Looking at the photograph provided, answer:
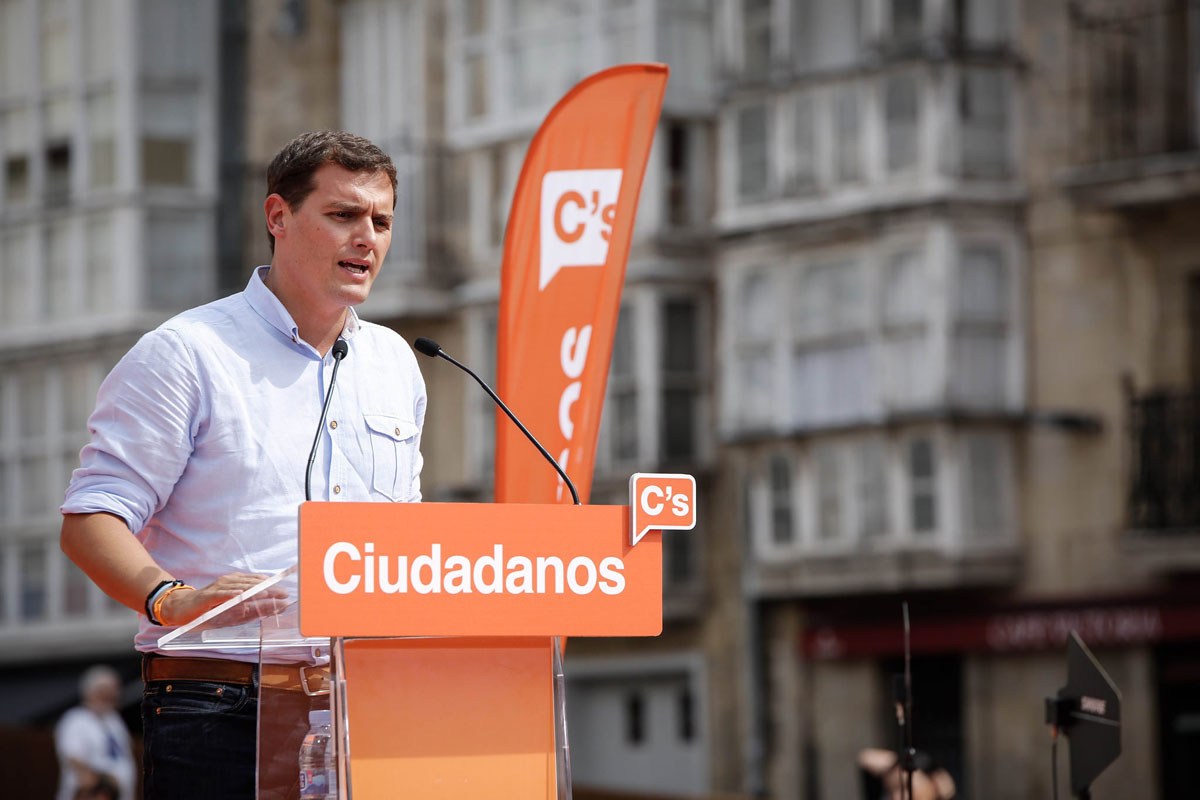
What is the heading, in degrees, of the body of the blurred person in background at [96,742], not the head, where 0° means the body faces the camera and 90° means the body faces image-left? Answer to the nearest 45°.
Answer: approximately 315°

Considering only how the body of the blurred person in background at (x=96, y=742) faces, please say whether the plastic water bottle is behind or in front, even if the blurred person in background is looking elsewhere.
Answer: in front

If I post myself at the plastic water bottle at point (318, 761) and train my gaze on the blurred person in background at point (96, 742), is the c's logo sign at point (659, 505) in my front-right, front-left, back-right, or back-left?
back-right

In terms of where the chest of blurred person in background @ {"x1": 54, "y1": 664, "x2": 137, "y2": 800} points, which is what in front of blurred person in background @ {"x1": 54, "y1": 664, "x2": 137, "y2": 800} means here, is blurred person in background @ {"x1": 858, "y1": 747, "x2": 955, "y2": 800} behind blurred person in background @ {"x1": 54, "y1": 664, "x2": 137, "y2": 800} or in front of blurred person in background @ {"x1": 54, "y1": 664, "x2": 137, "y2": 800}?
in front

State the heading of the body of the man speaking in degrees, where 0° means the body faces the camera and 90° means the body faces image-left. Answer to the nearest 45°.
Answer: approximately 315°
